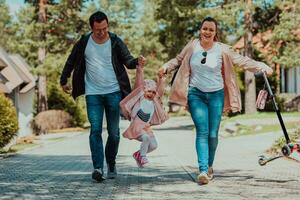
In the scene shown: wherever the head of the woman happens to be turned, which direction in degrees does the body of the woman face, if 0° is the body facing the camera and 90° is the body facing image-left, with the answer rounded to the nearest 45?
approximately 0°

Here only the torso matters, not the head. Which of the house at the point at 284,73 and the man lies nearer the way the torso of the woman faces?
the man

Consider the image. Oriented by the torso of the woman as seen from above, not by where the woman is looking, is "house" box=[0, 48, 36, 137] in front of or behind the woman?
behind

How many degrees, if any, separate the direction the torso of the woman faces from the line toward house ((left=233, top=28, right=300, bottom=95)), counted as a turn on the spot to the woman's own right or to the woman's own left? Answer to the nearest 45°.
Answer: approximately 180°

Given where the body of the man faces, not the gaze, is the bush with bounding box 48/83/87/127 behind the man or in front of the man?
behind

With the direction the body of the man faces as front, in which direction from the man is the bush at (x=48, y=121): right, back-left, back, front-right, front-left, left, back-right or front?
back

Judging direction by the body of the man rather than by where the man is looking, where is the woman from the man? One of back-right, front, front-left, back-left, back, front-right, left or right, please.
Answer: left

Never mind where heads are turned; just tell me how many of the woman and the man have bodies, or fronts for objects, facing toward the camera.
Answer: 2

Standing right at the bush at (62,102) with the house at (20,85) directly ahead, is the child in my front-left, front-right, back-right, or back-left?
back-left

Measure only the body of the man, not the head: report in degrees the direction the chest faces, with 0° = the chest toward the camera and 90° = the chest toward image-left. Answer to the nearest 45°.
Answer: approximately 0°
